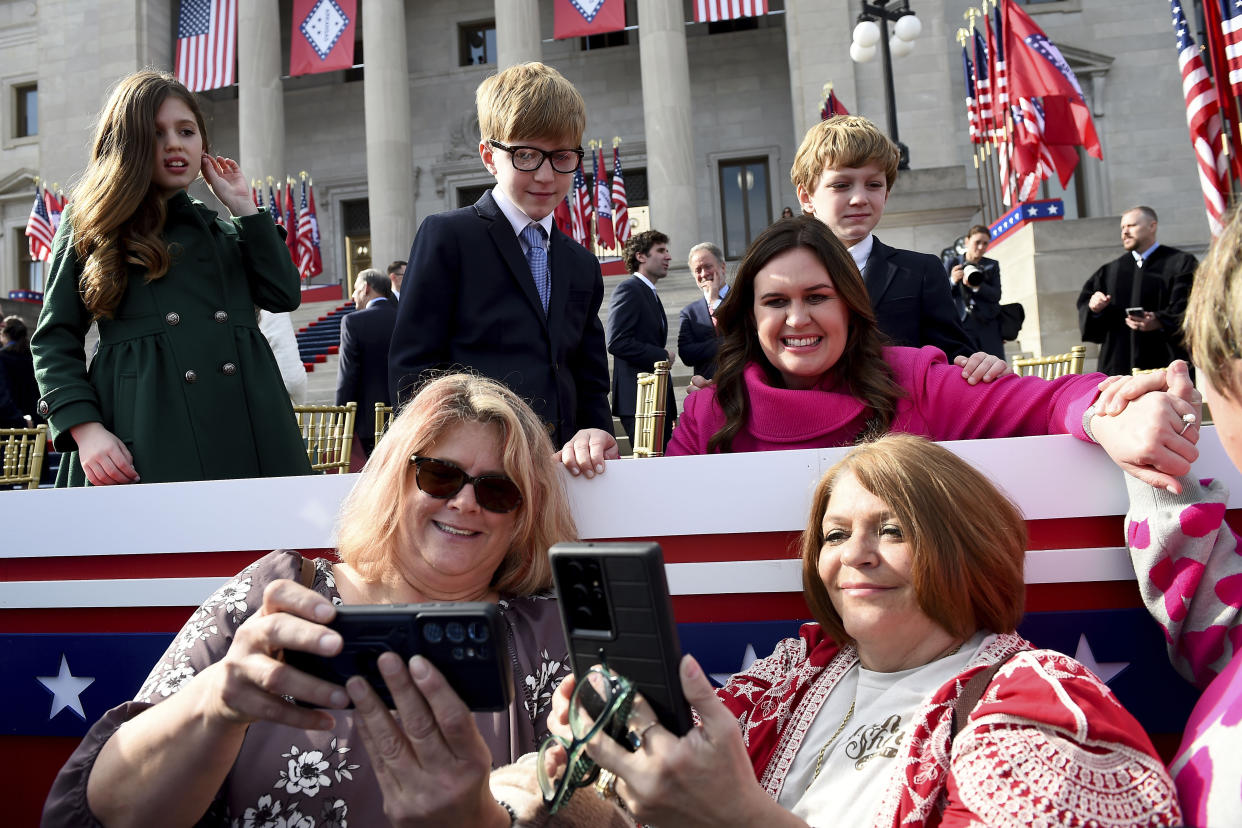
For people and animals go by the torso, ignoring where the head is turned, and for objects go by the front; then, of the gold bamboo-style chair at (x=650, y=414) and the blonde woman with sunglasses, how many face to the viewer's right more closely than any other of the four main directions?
0

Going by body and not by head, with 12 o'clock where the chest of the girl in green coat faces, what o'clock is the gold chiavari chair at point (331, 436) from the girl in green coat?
The gold chiavari chair is roughly at 8 o'clock from the girl in green coat.

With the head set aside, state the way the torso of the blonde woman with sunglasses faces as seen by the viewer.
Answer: toward the camera

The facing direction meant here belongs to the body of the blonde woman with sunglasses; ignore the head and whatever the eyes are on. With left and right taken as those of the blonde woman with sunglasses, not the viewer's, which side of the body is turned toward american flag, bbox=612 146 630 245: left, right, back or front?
back

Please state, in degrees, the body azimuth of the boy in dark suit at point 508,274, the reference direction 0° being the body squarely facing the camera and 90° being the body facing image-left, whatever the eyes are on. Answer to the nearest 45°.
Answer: approximately 315°

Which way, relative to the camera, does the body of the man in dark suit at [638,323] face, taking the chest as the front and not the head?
to the viewer's right

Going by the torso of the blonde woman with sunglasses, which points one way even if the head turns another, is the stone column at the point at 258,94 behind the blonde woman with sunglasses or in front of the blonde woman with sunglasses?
behind
